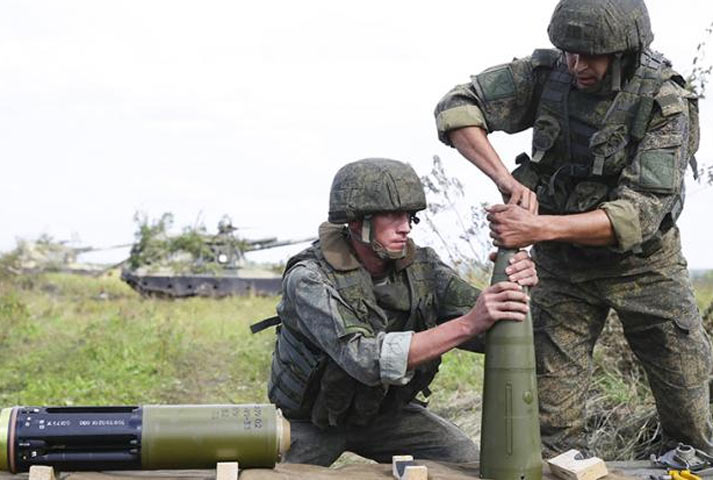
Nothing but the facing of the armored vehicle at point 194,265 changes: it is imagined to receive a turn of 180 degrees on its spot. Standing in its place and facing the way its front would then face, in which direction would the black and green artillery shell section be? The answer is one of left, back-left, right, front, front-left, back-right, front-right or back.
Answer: left

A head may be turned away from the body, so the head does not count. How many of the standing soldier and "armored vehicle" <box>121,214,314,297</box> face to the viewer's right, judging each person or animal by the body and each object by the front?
1

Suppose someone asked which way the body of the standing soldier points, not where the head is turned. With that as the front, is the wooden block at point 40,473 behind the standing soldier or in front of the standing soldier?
in front

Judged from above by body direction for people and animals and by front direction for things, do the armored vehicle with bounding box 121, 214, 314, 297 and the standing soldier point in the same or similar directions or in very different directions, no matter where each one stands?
very different directions

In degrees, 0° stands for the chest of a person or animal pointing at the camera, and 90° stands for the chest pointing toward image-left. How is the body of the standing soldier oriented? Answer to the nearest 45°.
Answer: approximately 45°

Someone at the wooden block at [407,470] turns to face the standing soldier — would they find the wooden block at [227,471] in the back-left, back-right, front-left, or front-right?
back-left

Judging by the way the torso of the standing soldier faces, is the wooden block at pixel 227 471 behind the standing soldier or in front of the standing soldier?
in front

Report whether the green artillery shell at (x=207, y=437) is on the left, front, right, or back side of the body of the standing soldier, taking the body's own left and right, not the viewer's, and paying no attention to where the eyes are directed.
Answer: front

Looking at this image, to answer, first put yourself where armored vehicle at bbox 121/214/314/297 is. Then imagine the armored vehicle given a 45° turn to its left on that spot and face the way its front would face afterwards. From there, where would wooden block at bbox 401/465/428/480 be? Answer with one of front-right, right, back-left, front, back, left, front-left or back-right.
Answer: back-right

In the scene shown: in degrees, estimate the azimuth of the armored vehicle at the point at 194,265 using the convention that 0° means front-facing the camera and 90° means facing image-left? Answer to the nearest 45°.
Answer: approximately 270°

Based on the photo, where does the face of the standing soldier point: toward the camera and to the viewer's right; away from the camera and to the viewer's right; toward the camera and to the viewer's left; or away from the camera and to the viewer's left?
toward the camera and to the viewer's left

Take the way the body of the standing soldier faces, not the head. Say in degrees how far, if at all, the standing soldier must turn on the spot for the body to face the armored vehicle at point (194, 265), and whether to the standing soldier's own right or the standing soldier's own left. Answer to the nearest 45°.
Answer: approximately 90° to the standing soldier's own right

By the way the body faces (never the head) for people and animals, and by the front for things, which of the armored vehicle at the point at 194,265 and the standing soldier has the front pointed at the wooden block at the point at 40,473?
the standing soldier
